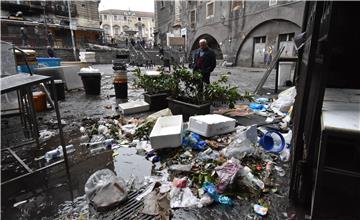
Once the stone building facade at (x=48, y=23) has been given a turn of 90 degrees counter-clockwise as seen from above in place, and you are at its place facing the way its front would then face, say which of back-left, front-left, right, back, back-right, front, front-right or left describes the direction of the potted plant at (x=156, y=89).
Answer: back-right

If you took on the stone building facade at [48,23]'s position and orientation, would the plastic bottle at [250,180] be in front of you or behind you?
in front

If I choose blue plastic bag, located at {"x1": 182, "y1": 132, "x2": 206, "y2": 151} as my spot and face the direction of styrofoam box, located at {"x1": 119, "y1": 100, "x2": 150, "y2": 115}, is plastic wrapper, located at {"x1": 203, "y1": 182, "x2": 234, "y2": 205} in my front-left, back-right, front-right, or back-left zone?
back-left

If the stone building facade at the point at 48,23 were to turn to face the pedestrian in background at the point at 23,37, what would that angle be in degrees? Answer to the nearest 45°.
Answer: approximately 45° to its right

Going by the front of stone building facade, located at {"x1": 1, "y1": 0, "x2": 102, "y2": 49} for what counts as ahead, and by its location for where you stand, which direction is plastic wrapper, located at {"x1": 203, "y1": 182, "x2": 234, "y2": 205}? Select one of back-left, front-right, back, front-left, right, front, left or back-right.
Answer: front-right

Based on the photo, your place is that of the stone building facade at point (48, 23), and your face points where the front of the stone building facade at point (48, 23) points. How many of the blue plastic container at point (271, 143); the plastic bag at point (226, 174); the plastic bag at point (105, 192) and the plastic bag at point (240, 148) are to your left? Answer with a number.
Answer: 0

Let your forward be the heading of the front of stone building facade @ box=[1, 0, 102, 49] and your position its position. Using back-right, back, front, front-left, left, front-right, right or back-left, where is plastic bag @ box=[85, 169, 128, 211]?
front-right

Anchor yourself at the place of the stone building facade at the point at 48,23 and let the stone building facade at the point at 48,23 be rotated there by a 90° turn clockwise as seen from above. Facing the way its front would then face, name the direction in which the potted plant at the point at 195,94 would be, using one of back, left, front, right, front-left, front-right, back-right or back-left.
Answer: front-left

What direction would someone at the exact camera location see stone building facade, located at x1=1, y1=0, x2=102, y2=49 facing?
facing the viewer and to the right of the viewer

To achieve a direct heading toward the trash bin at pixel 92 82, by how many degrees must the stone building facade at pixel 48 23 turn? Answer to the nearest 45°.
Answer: approximately 45° to its right

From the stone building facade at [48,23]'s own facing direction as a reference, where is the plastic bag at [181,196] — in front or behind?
in front

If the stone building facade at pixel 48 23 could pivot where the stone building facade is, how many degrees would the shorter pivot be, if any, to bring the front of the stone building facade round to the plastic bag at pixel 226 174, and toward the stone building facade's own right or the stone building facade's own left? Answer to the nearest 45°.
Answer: approximately 45° to the stone building facade's own right

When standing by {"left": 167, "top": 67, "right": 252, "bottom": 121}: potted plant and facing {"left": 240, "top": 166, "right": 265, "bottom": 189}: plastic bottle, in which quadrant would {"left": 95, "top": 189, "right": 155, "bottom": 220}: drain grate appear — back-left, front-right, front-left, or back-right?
front-right

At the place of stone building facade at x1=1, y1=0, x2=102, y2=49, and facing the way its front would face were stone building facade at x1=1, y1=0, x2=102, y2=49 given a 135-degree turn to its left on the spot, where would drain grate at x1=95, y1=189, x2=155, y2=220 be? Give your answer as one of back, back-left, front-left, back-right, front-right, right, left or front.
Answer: back

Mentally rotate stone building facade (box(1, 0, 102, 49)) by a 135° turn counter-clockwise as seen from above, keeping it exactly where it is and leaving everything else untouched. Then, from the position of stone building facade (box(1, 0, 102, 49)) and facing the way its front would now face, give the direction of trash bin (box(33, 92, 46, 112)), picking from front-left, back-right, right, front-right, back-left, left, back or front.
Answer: back
